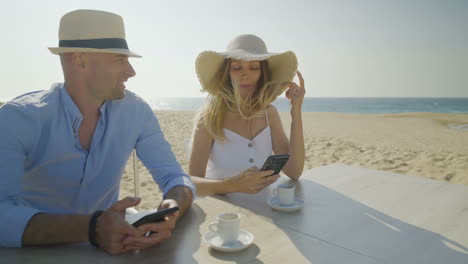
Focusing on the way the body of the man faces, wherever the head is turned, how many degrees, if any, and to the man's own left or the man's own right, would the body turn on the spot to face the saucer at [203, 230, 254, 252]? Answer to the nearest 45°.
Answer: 0° — they already face it

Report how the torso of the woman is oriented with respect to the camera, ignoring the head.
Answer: toward the camera

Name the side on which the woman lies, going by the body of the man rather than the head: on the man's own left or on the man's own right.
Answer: on the man's own left

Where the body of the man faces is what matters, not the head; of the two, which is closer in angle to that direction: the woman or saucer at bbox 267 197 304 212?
the saucer

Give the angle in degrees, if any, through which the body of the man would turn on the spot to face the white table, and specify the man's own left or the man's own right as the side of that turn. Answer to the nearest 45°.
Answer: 0° — they already face it

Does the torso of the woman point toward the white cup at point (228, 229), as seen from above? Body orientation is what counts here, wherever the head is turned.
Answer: yes

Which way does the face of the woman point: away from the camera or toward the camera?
toward the camera

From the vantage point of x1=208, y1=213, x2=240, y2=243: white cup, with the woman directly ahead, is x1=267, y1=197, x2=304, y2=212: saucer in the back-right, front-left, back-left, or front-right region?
front-right

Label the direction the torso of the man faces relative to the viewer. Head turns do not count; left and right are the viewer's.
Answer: facing the viewer and to the right of the viewer

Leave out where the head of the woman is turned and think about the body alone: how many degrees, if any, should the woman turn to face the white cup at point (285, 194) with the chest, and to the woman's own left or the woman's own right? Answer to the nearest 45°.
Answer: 0° — they already face it

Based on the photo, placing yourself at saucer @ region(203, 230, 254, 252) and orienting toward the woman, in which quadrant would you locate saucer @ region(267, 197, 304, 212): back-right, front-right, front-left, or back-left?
front-right

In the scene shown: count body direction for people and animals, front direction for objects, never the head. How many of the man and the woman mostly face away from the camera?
0

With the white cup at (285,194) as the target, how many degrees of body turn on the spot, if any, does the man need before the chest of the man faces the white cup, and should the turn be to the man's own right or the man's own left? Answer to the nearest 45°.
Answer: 0° — they already face it

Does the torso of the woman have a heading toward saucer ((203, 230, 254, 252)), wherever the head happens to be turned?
yes

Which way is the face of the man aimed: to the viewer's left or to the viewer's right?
to the viewer's right
